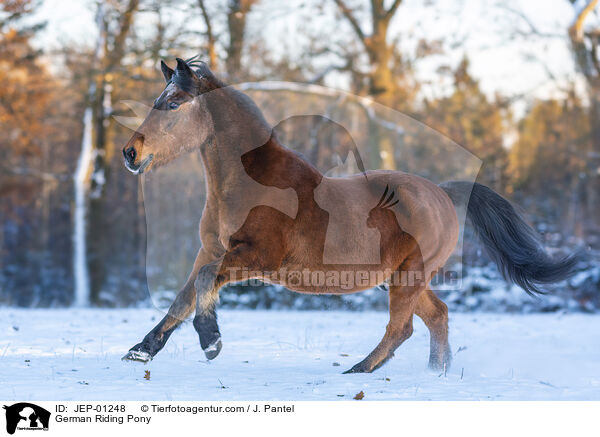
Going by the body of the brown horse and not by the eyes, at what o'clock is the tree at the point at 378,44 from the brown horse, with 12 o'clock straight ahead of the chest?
The tree is roughly at 3 o'clock from the brown horse.

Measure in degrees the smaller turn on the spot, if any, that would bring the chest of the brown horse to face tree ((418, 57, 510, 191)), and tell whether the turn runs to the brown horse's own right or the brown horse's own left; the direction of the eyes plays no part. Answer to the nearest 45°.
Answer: approximately 90° to the brown horse's own right

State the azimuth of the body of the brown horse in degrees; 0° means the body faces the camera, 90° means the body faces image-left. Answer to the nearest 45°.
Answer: approximately 90°

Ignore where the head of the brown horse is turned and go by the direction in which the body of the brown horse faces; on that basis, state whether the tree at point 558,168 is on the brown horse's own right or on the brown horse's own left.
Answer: on the brown horse's own right

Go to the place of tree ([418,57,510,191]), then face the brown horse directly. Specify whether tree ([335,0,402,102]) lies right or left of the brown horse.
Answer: right

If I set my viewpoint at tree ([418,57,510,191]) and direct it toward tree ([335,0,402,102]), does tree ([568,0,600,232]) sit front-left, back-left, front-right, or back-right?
back-left
